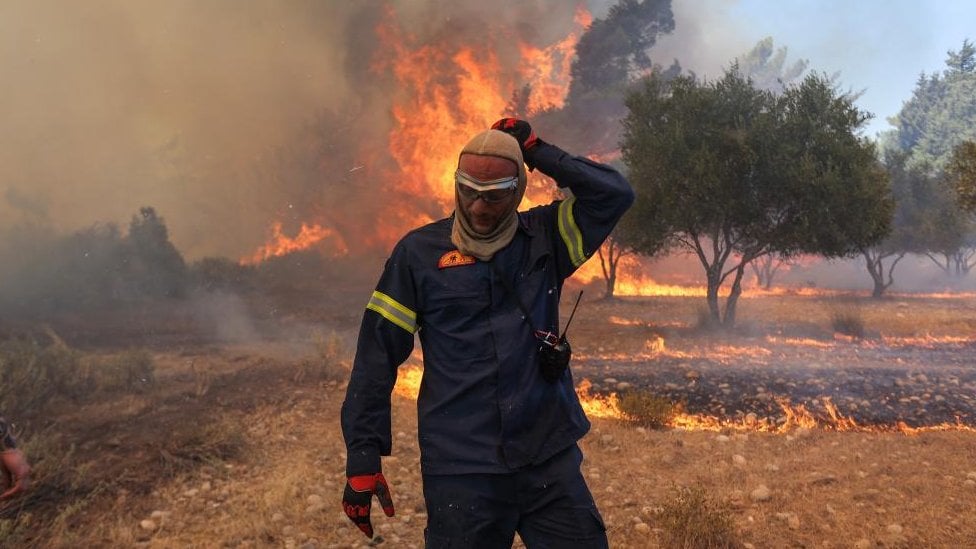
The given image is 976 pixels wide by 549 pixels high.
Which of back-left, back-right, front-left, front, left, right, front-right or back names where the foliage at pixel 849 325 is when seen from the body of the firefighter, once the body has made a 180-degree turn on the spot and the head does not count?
front-right

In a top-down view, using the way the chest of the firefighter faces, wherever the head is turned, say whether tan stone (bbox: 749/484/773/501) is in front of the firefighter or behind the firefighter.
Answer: behind

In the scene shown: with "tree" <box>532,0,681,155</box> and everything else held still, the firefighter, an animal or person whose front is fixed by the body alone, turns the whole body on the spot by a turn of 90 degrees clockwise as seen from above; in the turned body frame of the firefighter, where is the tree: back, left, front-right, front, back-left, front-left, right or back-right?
right

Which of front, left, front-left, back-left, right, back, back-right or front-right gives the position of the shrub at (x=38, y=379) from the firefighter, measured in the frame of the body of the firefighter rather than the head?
back-right

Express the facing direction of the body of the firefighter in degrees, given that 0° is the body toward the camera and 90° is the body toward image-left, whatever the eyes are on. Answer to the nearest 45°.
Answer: approximately 0°

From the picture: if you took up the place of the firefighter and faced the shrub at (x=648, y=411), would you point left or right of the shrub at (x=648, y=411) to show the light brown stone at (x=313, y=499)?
left

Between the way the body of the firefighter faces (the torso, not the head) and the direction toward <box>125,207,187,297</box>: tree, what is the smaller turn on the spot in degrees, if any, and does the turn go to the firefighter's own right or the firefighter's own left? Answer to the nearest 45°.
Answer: approximately 135° to the firefighter's own right

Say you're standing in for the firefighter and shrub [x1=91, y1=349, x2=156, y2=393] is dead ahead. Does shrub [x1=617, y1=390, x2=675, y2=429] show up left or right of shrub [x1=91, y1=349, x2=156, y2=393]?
right

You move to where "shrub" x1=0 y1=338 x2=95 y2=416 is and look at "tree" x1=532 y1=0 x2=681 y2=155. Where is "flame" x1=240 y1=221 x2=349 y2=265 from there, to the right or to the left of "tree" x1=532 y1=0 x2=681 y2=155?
left
